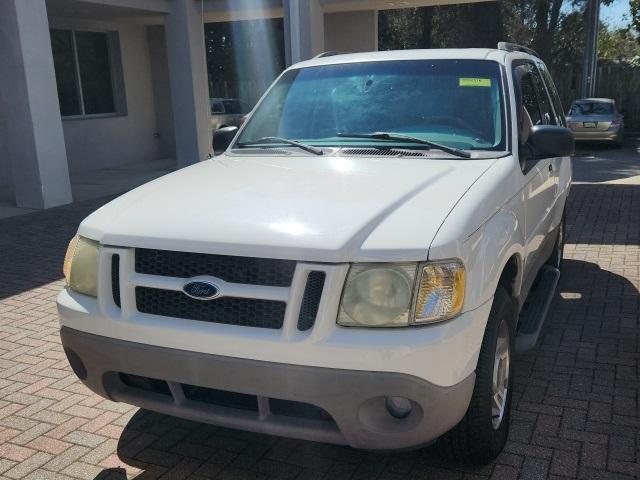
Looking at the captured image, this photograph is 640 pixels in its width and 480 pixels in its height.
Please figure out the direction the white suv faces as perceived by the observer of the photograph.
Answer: facing the viewer and to the left of the viewer

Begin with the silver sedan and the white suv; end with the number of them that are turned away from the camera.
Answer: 1

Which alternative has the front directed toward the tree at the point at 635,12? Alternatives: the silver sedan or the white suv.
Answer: the silver sedan

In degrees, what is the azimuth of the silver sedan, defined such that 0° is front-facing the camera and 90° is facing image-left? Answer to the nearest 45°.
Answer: approximately 180°

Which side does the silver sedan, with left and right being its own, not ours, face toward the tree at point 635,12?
front

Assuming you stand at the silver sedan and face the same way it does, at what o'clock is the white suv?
The white suv is roughly at 6 o'clock from the silver sedan.

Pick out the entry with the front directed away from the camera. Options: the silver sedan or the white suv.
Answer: the silver sedan

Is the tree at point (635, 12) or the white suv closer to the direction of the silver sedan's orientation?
the tree

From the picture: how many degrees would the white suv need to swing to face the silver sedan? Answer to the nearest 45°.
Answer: approximately 180°

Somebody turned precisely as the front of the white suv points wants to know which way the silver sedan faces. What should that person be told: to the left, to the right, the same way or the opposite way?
the opposite way
